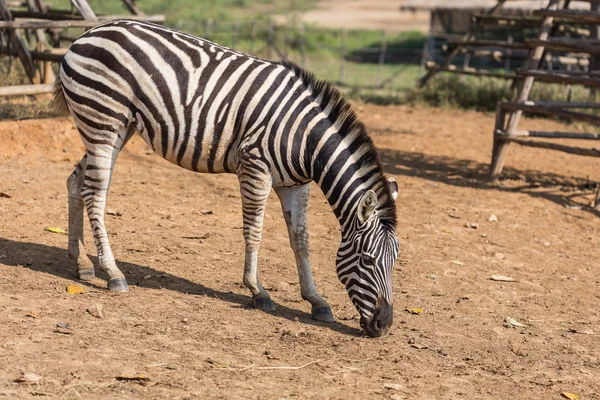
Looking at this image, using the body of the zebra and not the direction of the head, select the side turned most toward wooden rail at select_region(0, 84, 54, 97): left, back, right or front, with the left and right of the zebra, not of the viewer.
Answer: back

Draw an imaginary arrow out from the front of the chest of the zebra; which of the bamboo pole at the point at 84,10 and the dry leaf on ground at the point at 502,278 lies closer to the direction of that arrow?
the dry leaf on ground

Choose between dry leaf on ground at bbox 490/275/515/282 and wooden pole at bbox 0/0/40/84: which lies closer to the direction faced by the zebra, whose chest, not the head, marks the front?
the dry leaf on ground

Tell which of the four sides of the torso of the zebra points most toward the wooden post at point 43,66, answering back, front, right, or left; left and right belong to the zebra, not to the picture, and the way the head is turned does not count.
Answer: back

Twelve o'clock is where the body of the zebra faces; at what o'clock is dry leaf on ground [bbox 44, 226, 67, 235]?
The dry leaf on ground is roughly at 6 o'clock from the zebra.

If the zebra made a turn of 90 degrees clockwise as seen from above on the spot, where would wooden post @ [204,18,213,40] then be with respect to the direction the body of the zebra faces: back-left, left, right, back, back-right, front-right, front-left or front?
back-right

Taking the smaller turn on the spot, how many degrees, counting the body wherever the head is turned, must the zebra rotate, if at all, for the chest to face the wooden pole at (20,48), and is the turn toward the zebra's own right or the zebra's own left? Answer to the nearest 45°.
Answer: approximately 180°

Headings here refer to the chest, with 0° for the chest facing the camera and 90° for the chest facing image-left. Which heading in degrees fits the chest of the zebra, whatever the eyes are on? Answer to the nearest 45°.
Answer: approximately 315°

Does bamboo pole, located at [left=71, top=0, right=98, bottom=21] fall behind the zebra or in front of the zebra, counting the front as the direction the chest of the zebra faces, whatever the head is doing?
behind

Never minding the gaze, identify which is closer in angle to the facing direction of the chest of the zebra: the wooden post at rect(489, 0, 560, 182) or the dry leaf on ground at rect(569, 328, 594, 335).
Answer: the dry leaf on ground

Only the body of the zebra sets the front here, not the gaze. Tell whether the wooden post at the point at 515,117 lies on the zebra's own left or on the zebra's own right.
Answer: on the zebra's own left

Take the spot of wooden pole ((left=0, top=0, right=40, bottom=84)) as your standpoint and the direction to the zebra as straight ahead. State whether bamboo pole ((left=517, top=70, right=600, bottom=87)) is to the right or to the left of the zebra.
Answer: left
